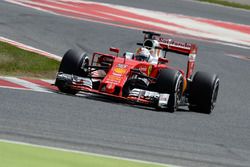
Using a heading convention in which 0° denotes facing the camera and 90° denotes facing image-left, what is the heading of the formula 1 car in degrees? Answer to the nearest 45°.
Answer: approximately 45°
